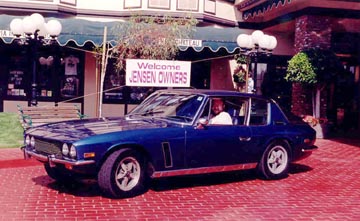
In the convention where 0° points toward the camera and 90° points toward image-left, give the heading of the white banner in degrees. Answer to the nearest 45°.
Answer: approximately 0°

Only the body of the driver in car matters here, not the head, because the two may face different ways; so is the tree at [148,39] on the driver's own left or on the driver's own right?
on the driver's own right

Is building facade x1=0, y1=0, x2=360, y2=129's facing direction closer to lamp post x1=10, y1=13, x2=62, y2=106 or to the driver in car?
the driver in car

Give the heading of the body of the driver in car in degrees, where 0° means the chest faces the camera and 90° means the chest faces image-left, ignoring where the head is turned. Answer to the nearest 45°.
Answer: approximately 45°

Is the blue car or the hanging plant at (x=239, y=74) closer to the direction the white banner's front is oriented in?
the blue car

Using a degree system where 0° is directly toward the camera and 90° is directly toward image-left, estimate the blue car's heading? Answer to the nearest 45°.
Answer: approximately 45°

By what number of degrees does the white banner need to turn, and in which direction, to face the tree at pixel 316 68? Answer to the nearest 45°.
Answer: approximately 90° to its left

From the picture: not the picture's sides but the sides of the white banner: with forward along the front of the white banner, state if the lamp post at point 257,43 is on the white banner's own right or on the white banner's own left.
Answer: on the white banner's own left

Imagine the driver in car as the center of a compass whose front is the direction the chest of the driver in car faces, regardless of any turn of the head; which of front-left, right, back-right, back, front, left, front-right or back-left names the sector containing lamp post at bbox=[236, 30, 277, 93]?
back-right

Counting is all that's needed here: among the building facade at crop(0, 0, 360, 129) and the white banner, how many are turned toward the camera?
2
